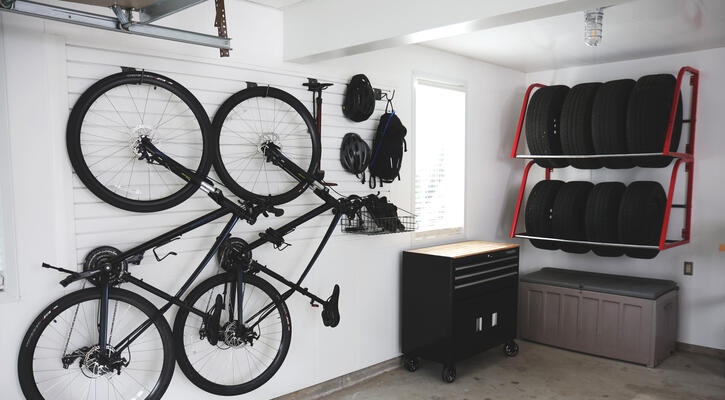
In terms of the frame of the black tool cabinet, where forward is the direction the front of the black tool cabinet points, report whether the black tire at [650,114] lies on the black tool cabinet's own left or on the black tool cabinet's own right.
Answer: on the black tool cabinet's own left

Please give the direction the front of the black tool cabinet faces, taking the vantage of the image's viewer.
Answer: facing the viewer and to the right of the viewer

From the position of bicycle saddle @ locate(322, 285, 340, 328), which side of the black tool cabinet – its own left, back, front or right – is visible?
right

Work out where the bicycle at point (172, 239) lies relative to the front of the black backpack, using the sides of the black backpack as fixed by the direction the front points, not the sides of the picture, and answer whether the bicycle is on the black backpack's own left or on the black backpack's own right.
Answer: on the black backpack's own right

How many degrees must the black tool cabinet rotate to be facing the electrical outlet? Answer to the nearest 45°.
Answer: approximately 90° to its left

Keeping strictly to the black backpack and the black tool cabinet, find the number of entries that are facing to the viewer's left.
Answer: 0

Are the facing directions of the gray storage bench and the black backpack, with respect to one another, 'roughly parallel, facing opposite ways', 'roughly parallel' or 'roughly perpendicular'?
roughly perpendicular

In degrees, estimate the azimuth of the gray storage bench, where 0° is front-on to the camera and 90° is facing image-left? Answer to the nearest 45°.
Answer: approximately 45°

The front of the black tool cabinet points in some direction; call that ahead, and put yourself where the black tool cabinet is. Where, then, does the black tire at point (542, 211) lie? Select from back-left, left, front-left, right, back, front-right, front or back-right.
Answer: left
